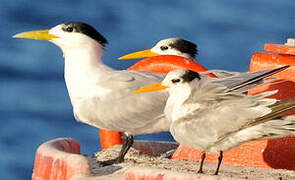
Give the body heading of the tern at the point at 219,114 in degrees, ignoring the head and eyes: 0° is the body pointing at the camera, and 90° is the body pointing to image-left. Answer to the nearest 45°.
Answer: approximately 90°

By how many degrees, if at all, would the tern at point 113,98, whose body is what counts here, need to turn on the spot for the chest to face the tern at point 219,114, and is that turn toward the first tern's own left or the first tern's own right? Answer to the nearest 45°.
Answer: approximately 135° to the first tern's own left

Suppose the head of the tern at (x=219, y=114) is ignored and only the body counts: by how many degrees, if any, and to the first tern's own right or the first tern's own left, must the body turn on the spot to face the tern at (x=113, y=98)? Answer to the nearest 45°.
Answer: approximately 45° to the first tern's own right

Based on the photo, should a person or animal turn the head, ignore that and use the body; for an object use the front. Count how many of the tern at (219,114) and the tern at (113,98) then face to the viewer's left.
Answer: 2

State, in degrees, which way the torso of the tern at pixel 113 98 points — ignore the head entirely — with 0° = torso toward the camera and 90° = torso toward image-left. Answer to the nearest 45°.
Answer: approximately 90°
